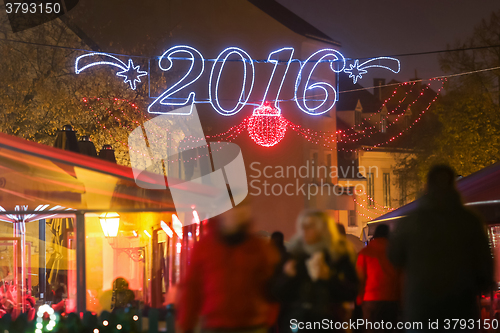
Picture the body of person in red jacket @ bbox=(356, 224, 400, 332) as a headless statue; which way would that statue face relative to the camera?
away from the camera

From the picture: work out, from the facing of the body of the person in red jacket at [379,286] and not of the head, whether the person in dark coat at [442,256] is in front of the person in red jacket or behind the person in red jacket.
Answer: behind

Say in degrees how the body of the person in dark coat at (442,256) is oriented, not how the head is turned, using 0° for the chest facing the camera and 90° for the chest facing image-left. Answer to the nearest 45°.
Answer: approximately 180°

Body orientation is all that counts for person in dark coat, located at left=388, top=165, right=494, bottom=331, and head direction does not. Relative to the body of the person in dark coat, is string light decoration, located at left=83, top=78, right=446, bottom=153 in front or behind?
in front

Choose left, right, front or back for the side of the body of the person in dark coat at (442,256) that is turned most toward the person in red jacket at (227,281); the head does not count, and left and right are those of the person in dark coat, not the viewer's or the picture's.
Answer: left

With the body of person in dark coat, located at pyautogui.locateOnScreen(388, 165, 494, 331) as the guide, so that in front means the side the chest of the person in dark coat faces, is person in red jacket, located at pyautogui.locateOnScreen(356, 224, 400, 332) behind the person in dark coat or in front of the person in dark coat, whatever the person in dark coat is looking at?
in front
